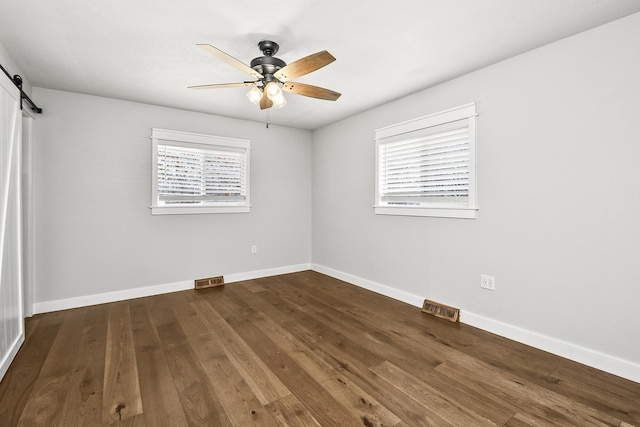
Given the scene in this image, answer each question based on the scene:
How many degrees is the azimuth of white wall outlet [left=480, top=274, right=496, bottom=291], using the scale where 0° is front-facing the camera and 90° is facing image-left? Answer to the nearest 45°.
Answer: approximately 45°

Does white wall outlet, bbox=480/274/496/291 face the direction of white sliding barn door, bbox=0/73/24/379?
yes

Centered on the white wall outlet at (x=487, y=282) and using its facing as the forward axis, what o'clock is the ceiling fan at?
The ceiling fan is roughly at 12 o'clock from the white wall outlet.

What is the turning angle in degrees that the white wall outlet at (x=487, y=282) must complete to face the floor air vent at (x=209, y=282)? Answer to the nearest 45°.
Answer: approximately 45° to its right

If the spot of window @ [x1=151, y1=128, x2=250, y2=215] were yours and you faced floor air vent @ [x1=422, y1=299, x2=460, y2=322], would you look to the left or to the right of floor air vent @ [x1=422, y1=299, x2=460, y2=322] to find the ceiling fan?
right
